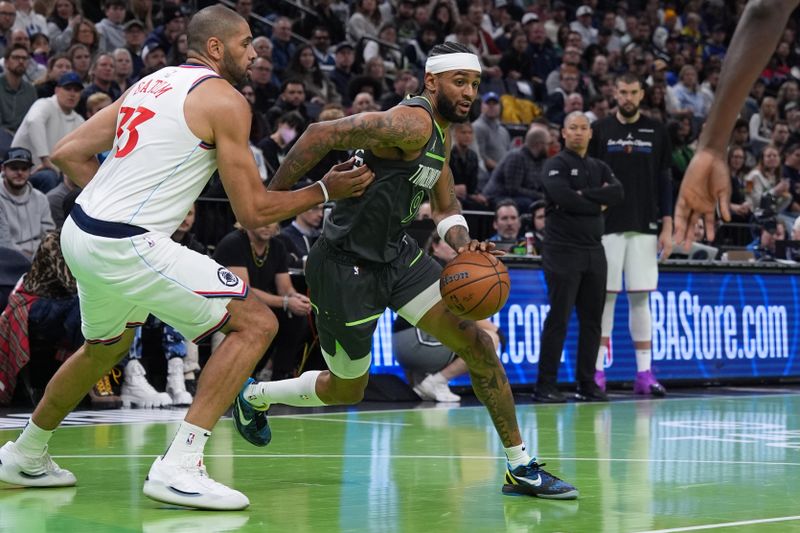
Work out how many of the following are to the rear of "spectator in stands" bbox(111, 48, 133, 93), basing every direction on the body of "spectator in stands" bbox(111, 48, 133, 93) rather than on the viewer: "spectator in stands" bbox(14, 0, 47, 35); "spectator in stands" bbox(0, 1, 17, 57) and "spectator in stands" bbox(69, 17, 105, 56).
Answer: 3

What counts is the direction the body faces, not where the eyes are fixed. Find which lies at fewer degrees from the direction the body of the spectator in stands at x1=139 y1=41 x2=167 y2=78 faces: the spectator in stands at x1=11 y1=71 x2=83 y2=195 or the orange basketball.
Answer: the orange basketball

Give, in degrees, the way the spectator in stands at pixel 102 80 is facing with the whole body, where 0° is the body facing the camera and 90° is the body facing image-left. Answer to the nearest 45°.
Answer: approximately 315°

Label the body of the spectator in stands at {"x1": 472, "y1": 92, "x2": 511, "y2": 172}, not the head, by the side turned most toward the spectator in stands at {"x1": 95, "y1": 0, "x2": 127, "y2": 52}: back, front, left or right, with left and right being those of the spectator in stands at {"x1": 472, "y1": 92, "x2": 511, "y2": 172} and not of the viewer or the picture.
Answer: right

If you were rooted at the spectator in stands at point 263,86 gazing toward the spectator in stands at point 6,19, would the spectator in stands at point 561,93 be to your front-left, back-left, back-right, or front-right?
back-right
